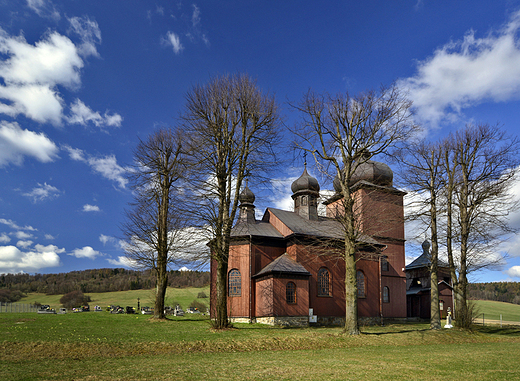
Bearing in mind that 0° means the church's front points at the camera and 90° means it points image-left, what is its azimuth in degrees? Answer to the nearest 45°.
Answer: approximately 225°
